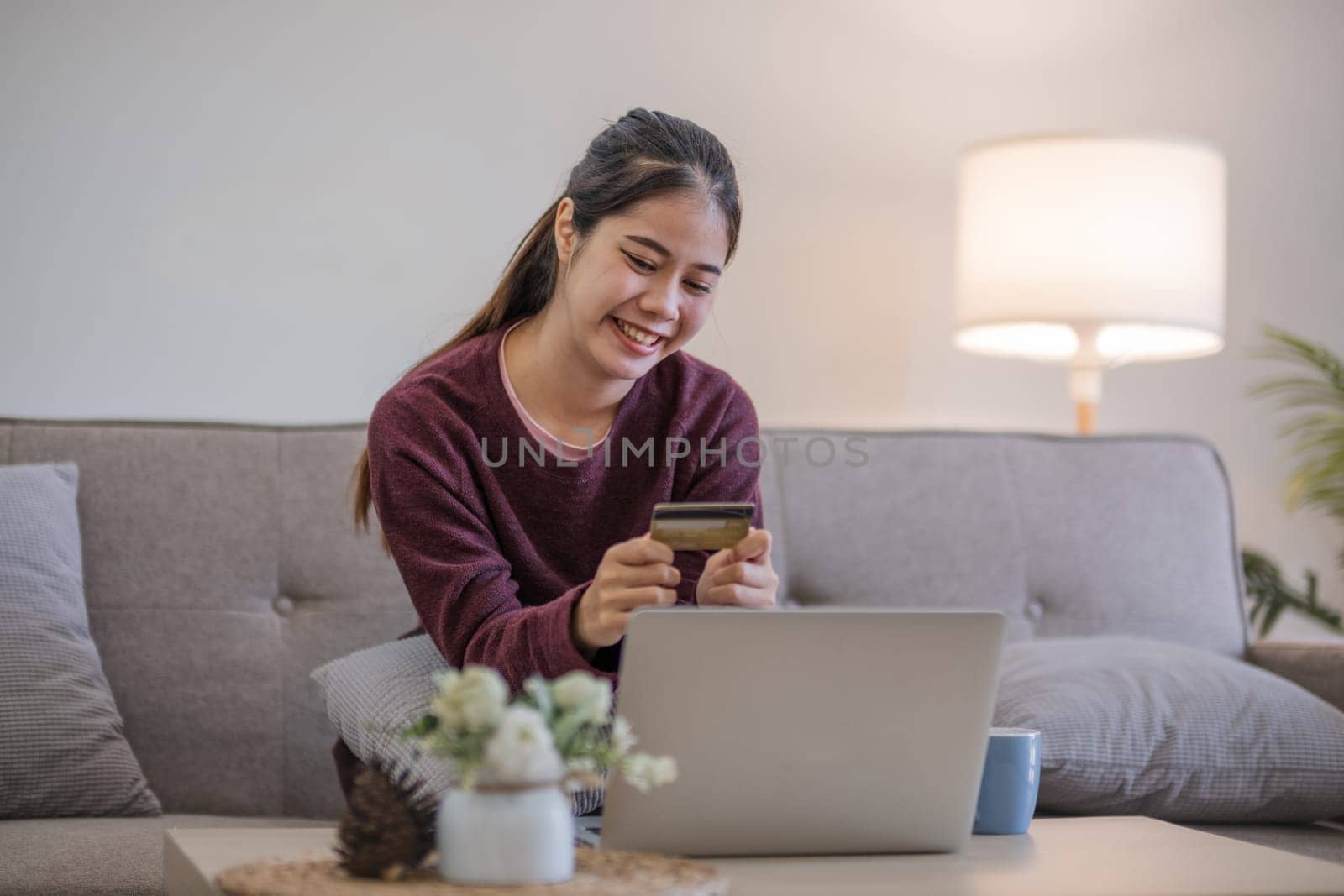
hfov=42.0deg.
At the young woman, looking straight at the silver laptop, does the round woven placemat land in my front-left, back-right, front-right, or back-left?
front-right

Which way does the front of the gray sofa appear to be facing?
toward the camera

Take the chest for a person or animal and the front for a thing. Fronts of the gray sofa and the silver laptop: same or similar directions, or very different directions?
very different directions

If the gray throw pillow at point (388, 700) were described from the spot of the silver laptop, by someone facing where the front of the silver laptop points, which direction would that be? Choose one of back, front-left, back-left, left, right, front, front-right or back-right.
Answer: front-left

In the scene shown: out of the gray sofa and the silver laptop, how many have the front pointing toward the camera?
1

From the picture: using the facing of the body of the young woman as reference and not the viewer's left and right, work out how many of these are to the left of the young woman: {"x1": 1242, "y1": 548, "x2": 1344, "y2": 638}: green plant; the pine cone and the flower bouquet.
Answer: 1

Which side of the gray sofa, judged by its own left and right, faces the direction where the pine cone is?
front

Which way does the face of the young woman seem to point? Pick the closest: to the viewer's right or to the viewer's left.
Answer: to the viewer's right

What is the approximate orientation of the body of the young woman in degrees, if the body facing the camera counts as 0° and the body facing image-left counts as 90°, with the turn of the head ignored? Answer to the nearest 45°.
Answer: approximately 315°

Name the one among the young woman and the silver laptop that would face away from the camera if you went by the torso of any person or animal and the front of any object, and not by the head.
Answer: the silver laptop

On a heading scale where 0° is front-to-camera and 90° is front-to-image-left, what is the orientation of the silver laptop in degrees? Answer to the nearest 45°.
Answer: approximately 180°
